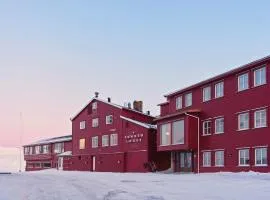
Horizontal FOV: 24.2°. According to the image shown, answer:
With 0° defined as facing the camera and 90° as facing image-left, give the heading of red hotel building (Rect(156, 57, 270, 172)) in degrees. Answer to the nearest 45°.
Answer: approximately 45°
